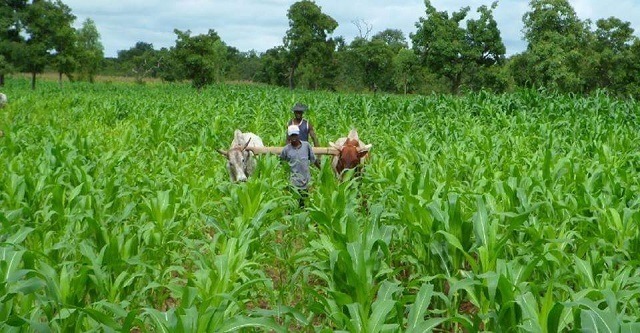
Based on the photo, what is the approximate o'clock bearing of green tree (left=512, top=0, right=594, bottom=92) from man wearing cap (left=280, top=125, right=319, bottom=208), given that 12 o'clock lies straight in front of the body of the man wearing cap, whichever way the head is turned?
The green tree is roughly at 7 o'clock from the man wearing cap.

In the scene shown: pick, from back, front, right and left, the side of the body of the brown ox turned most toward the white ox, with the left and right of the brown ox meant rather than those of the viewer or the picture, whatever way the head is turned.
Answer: right

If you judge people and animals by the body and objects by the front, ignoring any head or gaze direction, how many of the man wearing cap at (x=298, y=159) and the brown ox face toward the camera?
2

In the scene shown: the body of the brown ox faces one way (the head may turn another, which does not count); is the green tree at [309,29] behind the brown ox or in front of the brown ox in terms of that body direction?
behind

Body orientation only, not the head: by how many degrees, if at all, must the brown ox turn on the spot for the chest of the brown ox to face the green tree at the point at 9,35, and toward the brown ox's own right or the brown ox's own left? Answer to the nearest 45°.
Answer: approximately 135° to the brown ox's own right

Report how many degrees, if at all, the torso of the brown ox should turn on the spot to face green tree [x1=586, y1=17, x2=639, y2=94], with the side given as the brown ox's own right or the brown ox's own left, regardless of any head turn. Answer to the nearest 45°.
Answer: approximately 135° to the brown ox's own left

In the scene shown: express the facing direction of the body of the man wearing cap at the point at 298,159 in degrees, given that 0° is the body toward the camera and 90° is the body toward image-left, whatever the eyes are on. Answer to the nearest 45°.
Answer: approximately 0°

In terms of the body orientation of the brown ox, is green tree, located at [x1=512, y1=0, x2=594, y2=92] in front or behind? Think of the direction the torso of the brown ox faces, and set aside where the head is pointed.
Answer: behind

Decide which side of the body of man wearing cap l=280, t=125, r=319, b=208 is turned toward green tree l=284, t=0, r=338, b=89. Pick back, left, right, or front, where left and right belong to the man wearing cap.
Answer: back

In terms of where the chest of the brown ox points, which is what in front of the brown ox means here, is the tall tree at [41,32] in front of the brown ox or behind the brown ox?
behind

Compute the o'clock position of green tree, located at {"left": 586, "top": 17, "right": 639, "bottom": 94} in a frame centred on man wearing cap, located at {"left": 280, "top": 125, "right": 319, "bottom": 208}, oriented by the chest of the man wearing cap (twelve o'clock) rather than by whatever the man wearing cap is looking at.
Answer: The green tree is roughly at 7 o'clock from the man wearing cap.
